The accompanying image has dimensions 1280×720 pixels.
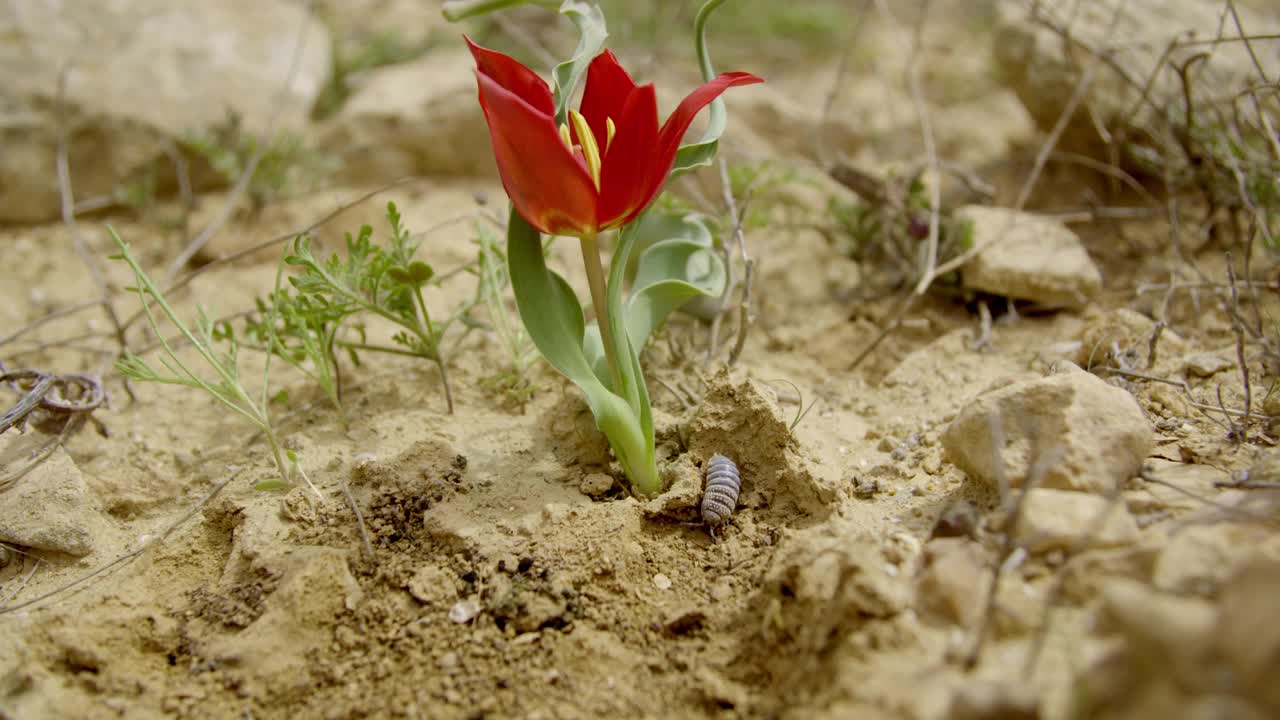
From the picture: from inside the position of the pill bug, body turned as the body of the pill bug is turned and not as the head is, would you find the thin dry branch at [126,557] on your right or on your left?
on your right

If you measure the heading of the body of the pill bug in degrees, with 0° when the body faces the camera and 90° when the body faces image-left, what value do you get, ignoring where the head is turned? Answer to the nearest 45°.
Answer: approximately 0°

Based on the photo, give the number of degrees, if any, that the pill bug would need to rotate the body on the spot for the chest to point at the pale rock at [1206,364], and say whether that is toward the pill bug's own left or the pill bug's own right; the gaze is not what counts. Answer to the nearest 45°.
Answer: approximately 135° to the pill bug's own left

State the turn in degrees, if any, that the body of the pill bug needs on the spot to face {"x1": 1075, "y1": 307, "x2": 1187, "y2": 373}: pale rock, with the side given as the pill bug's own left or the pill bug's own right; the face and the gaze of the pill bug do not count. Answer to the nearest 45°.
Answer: approximately 135° to the pill bug's own left

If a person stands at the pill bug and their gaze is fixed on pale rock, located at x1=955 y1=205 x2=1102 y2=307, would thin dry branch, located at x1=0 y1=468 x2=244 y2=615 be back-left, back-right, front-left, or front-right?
back-left

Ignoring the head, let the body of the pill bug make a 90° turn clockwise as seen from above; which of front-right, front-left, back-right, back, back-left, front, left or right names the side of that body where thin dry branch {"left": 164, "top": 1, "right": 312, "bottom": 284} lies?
front-right

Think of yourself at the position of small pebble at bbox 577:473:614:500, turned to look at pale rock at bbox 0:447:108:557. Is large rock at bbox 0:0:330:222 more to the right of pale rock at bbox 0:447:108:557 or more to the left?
right

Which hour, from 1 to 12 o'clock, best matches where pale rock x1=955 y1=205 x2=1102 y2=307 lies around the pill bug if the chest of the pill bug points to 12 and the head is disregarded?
The pale rock is roughly at 7 o'clock from the pill bug.

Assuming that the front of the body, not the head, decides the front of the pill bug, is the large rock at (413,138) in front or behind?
behind
